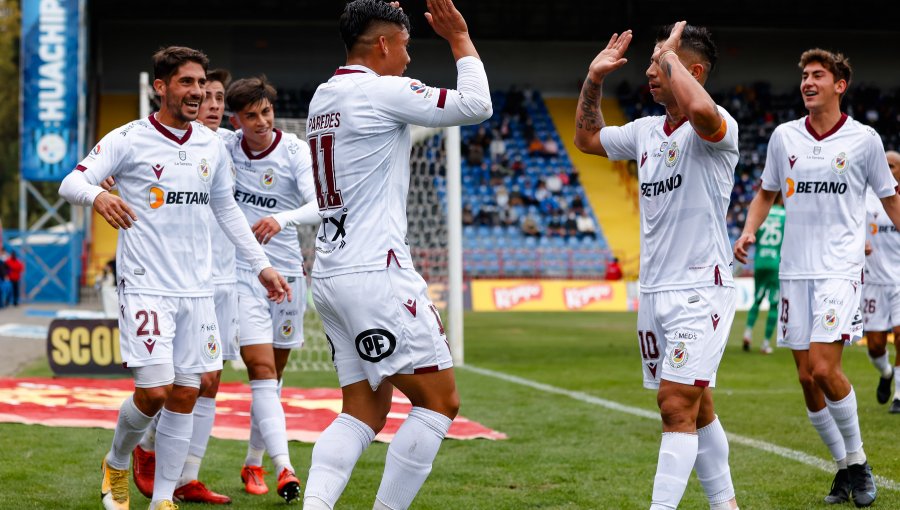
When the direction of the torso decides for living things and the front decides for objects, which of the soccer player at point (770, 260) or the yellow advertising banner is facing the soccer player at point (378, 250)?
the yellow advertising banner

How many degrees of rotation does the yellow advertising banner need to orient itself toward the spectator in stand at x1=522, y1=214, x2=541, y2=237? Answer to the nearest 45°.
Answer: approximately 180°

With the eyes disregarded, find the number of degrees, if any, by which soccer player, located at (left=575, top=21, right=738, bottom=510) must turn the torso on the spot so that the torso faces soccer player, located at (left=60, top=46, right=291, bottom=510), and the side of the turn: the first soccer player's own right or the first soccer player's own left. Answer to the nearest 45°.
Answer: approximately 45° to the first soccer player's own right

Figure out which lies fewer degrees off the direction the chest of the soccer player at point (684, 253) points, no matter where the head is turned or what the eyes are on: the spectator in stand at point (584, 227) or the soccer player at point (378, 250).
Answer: the soccer player

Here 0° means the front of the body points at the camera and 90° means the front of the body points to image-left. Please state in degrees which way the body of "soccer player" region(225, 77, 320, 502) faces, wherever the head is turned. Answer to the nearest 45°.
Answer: approximately 45°
